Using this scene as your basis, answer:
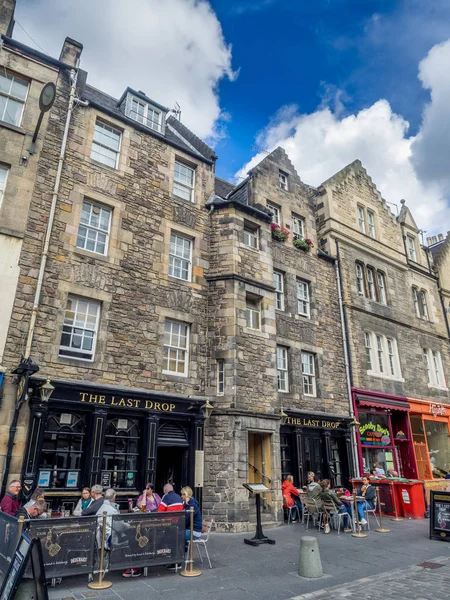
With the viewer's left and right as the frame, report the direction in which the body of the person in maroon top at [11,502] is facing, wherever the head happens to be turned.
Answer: facing to the right of the viewer

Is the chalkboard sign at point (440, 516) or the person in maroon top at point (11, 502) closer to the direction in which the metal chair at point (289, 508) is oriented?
the chalkboard sign

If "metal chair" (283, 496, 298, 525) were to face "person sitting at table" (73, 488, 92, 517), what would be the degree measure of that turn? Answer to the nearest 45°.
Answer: approximately 135° to its right

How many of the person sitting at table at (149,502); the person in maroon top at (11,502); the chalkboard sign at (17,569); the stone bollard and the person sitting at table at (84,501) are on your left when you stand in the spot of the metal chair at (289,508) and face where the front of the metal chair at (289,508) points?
0

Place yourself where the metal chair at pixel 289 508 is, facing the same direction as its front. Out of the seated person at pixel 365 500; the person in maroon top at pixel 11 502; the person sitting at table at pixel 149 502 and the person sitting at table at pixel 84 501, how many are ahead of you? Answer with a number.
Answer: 1

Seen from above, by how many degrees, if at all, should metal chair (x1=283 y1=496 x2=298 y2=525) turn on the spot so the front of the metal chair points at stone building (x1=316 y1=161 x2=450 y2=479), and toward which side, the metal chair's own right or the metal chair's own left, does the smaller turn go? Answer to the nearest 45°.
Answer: approximately 45° to the metal chair's own left

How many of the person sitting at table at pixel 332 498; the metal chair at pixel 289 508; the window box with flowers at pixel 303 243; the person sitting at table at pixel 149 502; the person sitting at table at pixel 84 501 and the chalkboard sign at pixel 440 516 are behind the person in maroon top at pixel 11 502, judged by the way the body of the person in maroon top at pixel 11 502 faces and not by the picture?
0

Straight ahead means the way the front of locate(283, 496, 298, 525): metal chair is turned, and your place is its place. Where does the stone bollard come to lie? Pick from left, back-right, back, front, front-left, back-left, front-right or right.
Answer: right

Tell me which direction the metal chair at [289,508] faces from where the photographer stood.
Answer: facing to the right of the viewer

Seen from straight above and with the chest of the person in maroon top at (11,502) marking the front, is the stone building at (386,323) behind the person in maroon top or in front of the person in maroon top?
in front

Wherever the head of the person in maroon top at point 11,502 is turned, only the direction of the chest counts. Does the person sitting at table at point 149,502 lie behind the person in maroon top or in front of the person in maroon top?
in front

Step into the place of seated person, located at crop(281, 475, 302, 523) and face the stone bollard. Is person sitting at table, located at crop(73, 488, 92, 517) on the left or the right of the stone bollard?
right
